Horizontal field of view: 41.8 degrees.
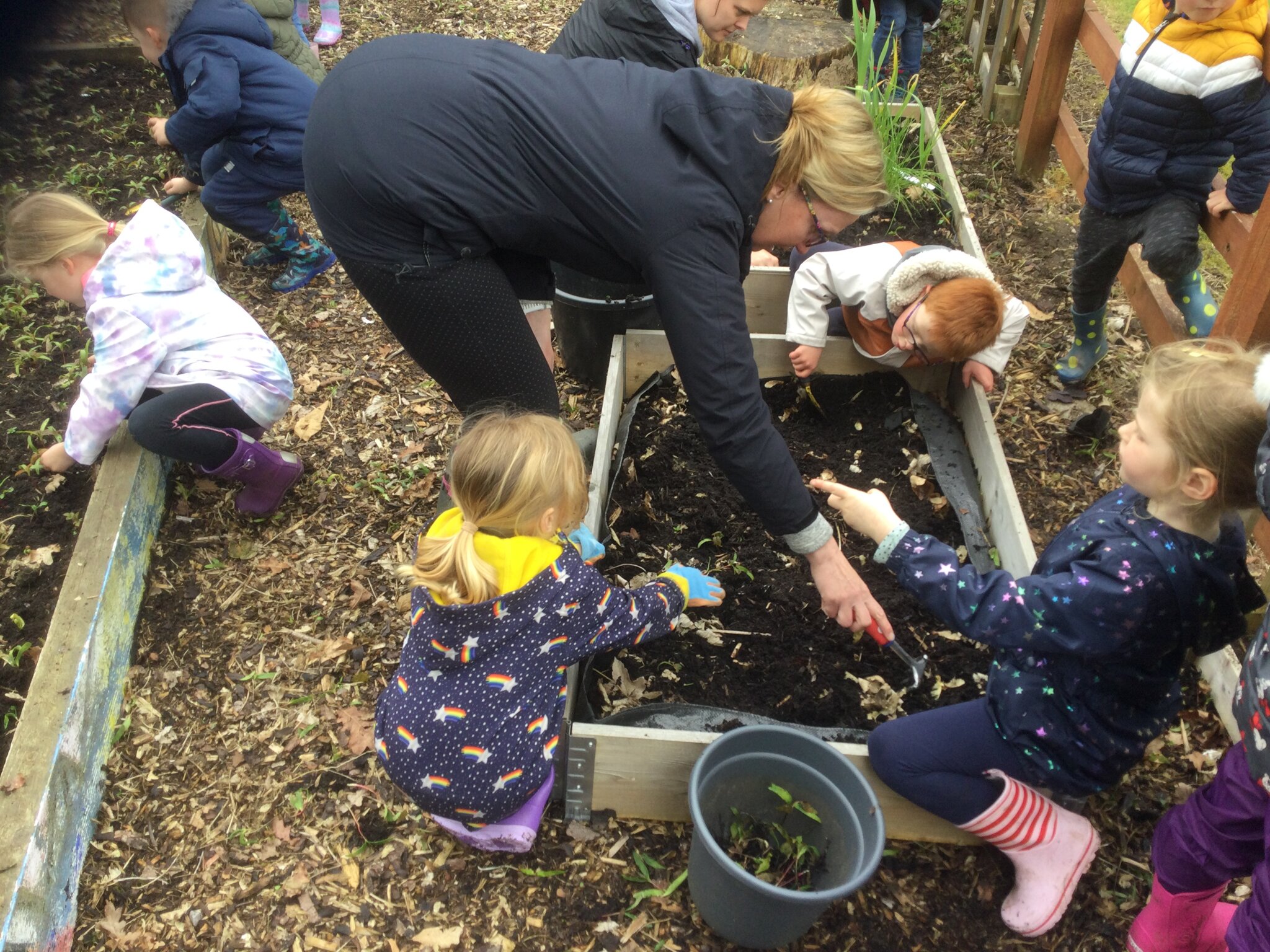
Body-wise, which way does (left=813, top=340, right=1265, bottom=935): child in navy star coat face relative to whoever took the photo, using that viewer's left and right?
facing to the left of the viewer

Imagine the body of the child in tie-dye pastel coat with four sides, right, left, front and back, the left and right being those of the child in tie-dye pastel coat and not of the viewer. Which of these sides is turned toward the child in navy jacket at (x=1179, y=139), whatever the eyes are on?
back

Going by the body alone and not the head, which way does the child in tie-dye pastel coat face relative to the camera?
to the viewer's left

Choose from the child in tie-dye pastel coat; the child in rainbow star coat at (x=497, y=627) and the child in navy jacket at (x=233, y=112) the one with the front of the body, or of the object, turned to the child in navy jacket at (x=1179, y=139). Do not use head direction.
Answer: the child in rainbow star coat

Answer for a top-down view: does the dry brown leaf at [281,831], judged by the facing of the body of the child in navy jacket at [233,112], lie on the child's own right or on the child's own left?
on the child's own left

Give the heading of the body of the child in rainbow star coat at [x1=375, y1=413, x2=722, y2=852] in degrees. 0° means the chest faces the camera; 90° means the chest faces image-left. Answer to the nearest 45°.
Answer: approximately 225°

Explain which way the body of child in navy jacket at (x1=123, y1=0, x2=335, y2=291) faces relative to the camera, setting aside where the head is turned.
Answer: to the viewer's left

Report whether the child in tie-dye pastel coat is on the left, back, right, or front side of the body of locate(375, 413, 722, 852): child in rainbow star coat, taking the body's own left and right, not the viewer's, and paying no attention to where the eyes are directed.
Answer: left

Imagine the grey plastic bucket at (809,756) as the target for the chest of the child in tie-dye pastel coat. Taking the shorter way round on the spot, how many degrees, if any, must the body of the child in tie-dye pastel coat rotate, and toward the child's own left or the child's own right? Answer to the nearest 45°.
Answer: approximately 135° to the child's own left

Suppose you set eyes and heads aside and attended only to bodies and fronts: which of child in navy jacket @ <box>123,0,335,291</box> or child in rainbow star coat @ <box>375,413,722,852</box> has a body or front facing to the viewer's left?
the child in navy jacket

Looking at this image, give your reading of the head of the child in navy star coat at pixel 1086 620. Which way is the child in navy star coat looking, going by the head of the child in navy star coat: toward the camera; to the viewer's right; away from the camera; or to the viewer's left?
to the viewer's left
